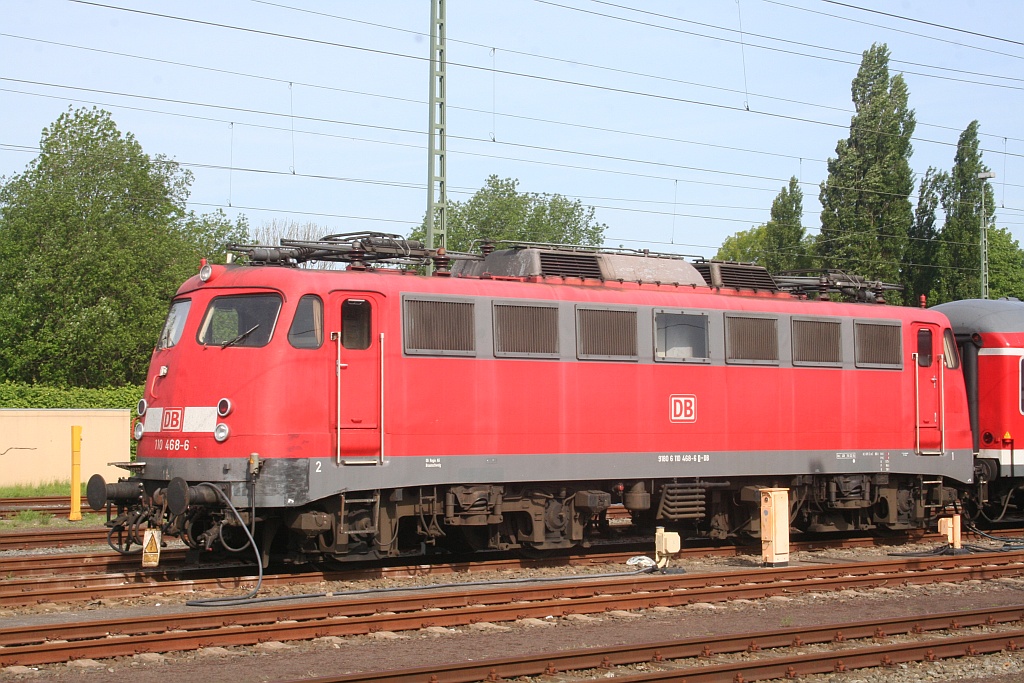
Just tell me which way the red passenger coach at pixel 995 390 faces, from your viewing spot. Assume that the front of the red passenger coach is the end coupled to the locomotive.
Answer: facing the viewer and to the left of the viewer

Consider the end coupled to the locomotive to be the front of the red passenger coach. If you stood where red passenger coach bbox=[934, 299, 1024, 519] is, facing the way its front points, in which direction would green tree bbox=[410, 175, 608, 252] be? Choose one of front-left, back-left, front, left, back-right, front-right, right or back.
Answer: right

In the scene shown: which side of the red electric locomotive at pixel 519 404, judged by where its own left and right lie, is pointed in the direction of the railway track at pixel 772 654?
left

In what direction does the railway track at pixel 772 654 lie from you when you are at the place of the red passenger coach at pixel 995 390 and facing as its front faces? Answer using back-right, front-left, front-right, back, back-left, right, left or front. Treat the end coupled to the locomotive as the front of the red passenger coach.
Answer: front-left

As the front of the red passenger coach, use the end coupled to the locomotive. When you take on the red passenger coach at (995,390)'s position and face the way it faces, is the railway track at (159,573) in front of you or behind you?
in front
